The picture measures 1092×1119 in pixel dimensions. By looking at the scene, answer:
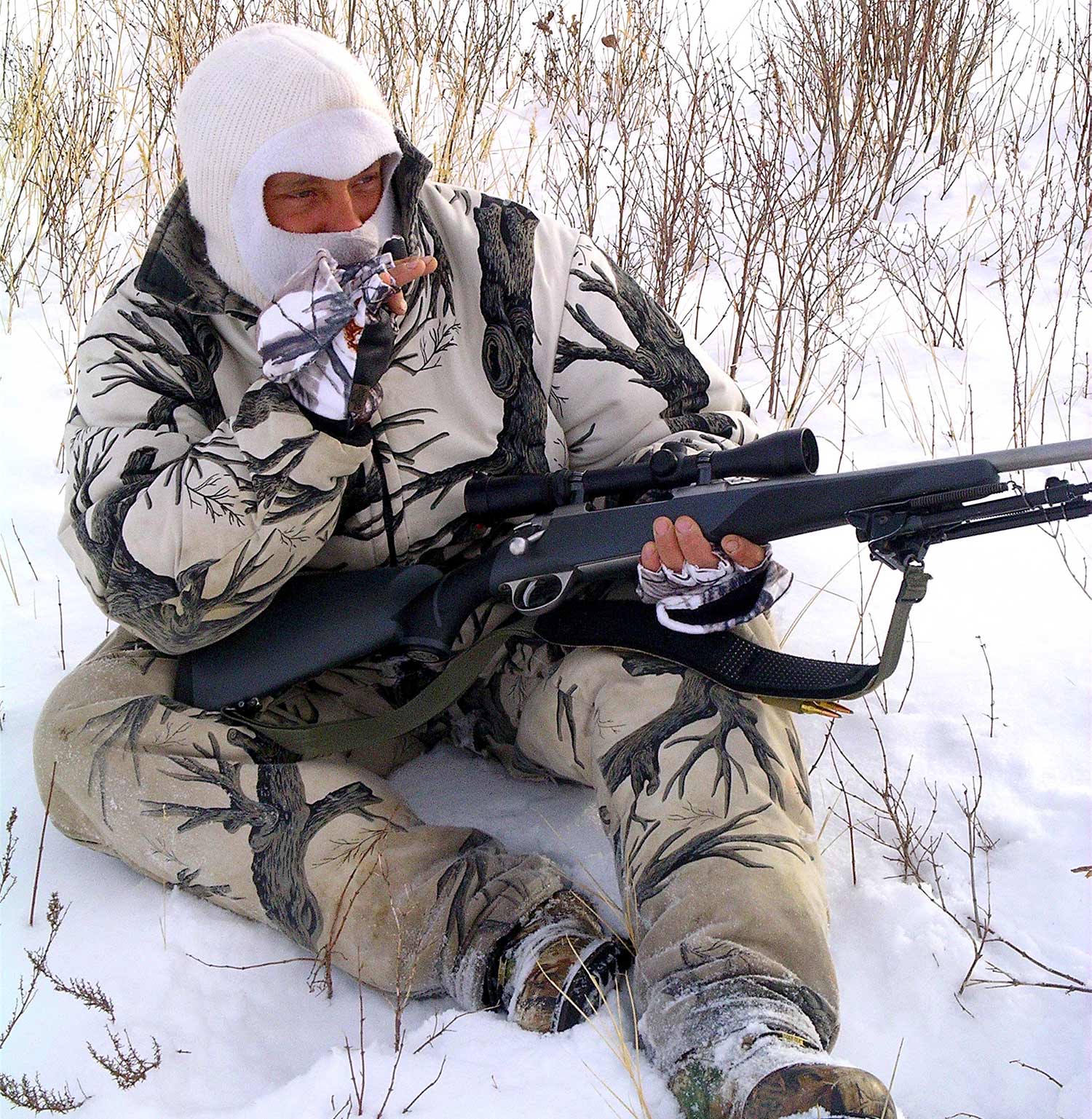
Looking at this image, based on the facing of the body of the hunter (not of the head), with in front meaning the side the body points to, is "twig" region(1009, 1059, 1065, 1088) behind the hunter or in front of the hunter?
in front

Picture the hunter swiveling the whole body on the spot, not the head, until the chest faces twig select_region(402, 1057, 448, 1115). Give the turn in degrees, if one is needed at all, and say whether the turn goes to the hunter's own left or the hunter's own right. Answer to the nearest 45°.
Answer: approximately 45° to the hunter's own right

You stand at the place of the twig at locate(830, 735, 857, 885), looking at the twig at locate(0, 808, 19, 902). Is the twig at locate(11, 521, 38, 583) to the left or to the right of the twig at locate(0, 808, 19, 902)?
right

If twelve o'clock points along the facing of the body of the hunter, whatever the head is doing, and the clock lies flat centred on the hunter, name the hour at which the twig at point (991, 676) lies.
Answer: The twig is roughly at 10 o'clock from the hunter.

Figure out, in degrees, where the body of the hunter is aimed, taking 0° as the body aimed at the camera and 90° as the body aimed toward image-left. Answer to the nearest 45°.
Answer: approximately 315°
